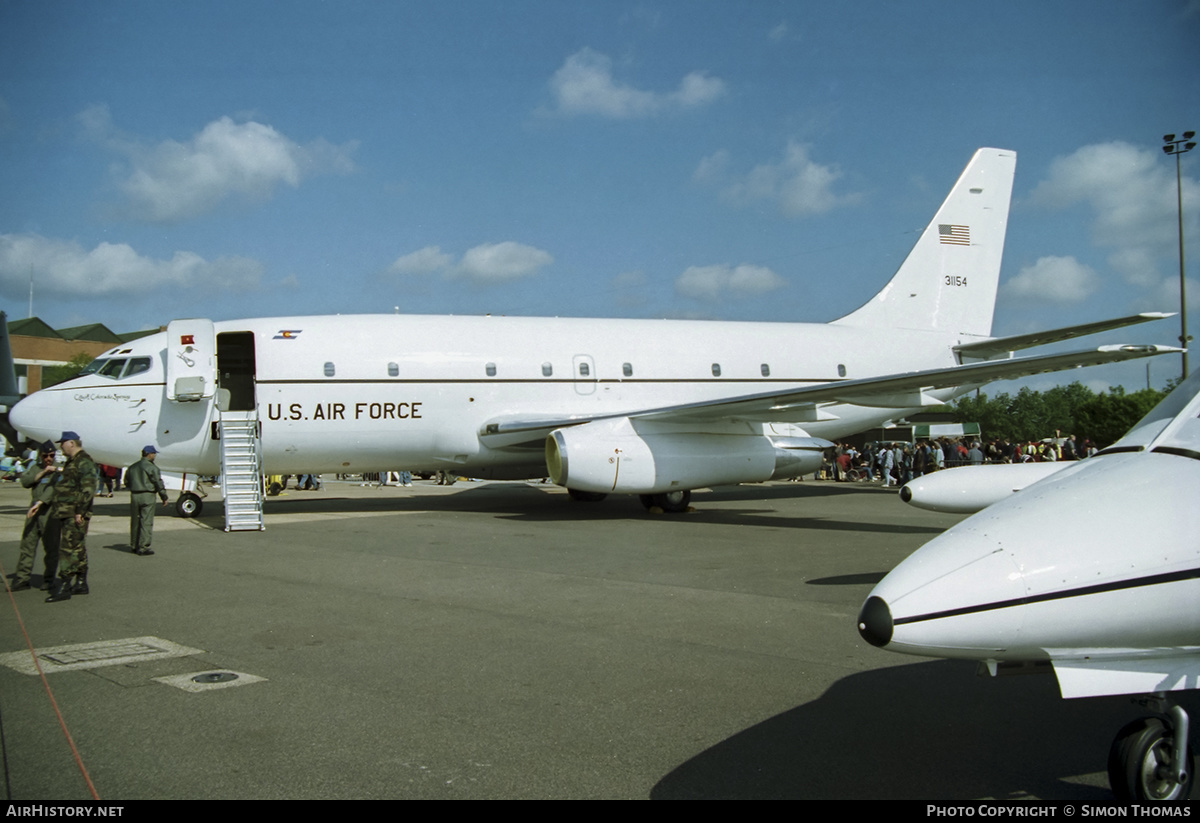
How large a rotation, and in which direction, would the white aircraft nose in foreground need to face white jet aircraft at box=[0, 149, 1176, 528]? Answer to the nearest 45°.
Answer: approximately 90° to its right

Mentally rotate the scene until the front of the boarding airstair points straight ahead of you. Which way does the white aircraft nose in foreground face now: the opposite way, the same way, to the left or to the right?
to the right

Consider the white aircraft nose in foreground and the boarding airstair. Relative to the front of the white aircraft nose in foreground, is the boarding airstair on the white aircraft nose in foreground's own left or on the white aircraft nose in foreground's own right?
on the white aircraft nose in foreground's own right

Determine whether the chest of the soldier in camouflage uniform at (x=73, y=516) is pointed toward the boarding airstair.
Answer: no

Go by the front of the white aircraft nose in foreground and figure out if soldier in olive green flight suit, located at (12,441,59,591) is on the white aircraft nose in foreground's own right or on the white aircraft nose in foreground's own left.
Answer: on the white aircraft nose in foreground's own right

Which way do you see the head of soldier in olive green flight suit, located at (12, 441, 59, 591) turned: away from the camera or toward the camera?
toward the camera

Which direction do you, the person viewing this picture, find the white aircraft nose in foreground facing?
facing the viewer and to the left of the viewer

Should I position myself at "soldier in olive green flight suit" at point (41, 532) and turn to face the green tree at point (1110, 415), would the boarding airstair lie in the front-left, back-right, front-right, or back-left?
front-left

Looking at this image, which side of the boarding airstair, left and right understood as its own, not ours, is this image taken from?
front

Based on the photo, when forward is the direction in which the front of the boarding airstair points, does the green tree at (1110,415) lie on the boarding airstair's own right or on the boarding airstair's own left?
on the boarding airstair's own left

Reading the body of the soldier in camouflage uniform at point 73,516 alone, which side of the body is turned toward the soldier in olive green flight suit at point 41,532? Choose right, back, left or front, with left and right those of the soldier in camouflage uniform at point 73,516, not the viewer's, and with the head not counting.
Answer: right
